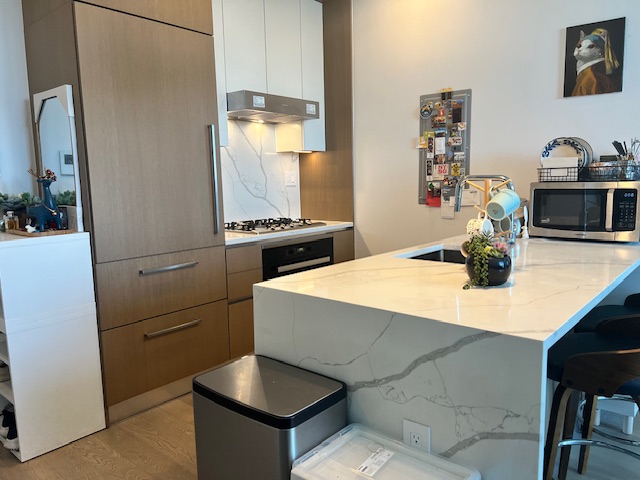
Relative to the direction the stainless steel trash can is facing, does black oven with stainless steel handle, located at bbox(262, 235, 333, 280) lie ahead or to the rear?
to the rear

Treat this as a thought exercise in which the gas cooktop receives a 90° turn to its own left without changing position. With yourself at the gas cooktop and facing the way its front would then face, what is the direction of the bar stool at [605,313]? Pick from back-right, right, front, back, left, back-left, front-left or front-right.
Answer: right

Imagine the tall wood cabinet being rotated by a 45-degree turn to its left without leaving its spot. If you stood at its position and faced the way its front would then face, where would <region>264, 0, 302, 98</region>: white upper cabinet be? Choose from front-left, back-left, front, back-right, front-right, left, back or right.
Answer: front-left

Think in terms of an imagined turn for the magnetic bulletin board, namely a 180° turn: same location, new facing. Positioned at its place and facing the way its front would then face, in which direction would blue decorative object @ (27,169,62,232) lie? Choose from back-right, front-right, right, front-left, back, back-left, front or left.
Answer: back

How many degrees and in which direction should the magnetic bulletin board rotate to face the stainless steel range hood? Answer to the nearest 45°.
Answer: approximately 45° to its right

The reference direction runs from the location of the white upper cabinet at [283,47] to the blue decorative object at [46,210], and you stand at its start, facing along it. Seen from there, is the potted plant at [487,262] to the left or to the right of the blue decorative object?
left

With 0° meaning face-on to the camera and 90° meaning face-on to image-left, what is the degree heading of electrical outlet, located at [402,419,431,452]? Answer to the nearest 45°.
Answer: approximately 45°

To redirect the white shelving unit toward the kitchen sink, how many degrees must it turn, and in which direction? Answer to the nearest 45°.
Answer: approximately 135° to its left

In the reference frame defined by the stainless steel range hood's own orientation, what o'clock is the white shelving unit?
The white shelving unit is roughly at 3 o'clock from the stainless steel range hood.

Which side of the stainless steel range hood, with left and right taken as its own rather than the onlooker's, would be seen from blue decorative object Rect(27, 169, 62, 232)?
right

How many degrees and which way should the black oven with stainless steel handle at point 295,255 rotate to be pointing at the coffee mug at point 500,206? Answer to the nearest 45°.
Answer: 0° — it already faces it

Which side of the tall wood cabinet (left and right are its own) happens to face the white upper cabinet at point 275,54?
left
